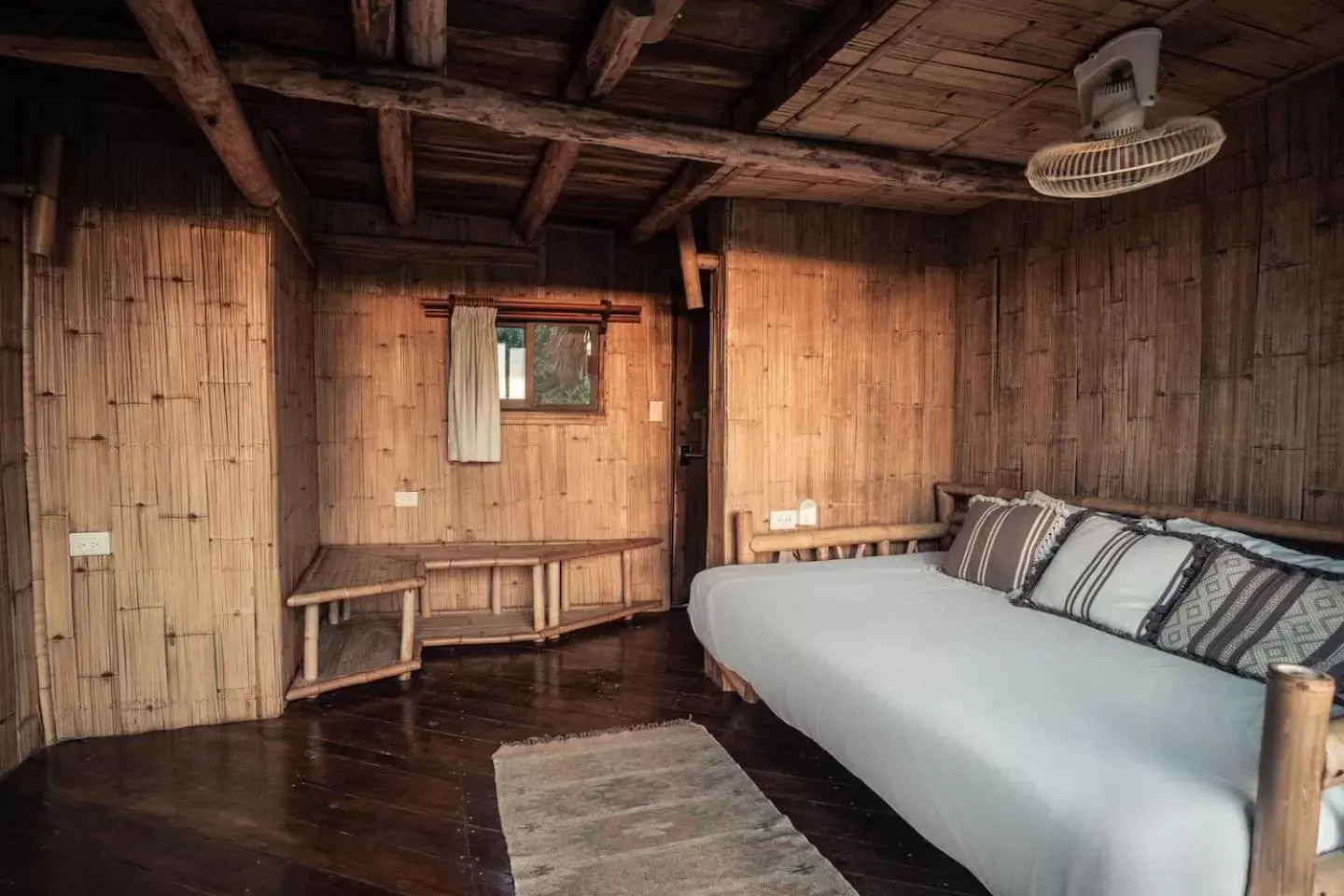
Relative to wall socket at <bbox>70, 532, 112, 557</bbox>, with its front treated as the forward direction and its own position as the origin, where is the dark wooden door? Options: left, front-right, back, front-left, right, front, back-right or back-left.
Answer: left

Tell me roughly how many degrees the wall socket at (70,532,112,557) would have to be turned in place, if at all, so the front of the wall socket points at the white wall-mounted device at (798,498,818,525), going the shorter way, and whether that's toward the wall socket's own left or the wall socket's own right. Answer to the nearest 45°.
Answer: approximately 90° to the wall socket's own left

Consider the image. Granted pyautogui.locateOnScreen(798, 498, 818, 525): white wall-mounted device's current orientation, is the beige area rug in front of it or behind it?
in front

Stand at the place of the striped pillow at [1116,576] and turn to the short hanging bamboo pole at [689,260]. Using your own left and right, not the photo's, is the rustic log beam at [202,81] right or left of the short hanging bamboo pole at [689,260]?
left

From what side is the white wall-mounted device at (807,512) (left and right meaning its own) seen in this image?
front

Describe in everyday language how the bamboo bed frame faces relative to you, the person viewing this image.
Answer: facing the viewer and to the left of the viewer

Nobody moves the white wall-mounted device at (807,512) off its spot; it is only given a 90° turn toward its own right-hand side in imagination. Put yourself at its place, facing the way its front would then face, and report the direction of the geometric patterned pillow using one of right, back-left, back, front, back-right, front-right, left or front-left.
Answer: back-left

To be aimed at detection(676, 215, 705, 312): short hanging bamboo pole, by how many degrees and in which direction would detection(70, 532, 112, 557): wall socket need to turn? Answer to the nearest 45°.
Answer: approximately 90° to its left

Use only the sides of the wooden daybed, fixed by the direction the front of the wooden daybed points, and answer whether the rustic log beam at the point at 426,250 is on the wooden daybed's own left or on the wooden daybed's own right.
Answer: on the wooden daybed's own right

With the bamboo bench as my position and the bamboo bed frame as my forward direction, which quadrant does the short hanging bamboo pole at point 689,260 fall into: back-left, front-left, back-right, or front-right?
front-left

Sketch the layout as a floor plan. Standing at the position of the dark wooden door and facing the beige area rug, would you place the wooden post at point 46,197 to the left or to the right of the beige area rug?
right
